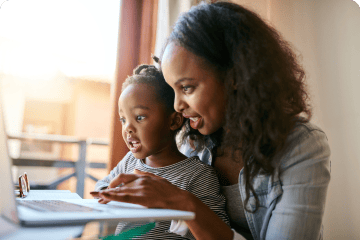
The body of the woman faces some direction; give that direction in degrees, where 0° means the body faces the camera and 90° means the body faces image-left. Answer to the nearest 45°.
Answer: approximately 45°

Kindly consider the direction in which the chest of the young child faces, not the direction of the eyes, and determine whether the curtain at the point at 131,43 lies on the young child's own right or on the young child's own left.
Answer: on the young child's own right
